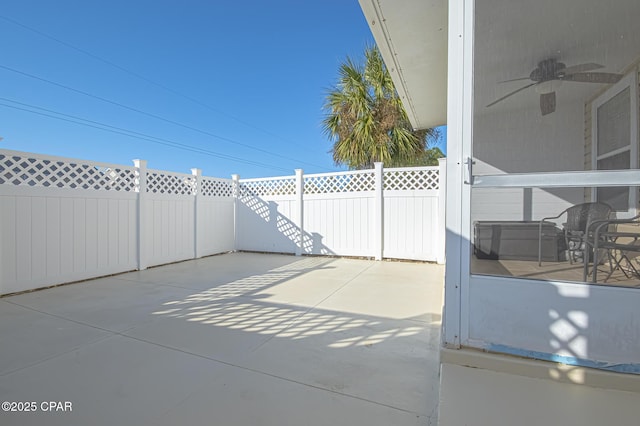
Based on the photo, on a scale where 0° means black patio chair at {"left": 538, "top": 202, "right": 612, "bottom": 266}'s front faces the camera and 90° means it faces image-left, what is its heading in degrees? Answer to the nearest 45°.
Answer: approximately 45°

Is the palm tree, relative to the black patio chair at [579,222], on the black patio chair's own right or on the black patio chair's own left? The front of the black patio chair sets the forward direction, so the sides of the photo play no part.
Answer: on the black patio chair's own right

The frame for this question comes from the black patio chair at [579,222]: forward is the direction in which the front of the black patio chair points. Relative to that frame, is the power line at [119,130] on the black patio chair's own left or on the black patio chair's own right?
on the black patio chair's own right

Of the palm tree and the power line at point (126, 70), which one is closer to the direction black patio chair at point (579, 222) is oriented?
the power line

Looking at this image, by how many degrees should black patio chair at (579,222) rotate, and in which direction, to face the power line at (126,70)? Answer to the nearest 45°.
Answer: approximately 45° to its right
